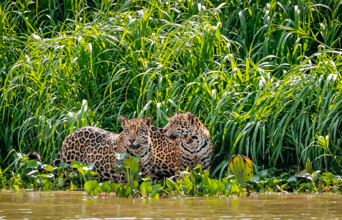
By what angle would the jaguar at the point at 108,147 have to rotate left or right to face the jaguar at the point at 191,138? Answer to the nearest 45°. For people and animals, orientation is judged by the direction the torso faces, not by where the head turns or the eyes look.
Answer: approximately 45° to its left

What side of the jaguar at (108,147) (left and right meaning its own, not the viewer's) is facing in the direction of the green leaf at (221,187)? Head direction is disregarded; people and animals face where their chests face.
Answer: front

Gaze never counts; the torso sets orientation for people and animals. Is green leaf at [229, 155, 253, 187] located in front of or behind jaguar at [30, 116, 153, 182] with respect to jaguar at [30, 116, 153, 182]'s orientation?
in front

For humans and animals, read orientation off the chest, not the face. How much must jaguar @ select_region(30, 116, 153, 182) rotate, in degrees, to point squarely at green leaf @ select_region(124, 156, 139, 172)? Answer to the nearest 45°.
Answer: approximately 45° to its right

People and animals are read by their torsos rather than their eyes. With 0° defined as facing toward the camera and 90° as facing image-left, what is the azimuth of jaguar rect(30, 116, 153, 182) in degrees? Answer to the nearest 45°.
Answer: approximately 315°

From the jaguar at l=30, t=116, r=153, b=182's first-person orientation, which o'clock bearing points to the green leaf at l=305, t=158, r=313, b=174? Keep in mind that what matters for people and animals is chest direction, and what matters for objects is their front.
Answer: The green leaf is roughly at 11 o'clock from the jaguar.

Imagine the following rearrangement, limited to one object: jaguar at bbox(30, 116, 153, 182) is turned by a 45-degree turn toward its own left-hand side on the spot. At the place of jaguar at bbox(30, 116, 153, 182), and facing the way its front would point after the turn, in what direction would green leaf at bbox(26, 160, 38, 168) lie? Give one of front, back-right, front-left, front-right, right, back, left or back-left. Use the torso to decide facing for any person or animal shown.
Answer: back
